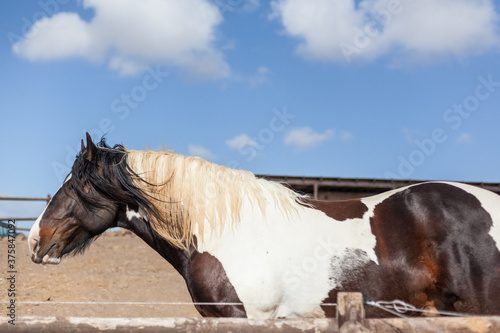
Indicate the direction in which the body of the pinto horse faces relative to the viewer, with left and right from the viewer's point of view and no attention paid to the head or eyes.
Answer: facing to the left of the viewer

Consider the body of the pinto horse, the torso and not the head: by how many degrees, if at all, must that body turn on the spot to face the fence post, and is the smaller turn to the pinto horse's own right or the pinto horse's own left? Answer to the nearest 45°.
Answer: approximately 90° to the pinto horse's own left

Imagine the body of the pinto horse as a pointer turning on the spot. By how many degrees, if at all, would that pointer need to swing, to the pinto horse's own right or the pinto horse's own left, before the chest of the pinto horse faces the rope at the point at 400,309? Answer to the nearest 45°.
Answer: approximately 135° to the pinto horse's own left
